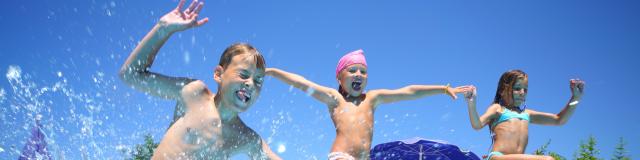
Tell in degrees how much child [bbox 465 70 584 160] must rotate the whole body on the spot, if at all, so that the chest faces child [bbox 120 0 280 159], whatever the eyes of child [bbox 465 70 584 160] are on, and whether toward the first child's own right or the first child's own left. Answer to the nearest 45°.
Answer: approximately 90° to the first child's own right

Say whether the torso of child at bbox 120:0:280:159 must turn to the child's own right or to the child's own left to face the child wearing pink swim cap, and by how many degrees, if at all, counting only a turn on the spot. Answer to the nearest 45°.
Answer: approximately 90° to the child's own left

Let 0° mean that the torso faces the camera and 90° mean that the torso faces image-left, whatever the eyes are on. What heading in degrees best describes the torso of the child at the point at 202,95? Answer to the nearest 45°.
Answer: approximately 315°

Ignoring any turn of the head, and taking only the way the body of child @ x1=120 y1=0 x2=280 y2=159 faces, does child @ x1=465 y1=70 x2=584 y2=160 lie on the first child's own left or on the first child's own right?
on the first child's own left

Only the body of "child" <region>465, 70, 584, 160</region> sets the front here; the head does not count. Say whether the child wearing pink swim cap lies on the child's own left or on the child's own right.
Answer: on the child's own right
